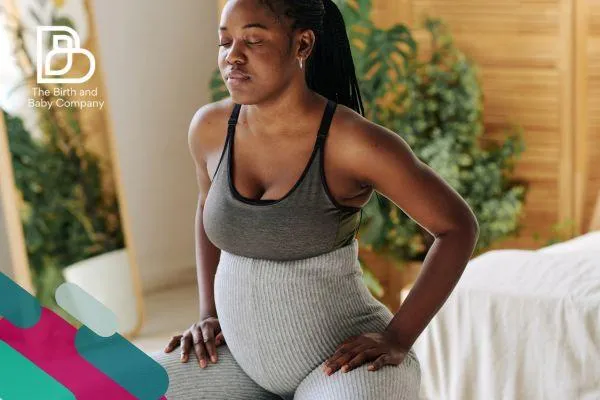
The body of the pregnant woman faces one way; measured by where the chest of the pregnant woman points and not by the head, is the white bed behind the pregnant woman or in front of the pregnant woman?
behind

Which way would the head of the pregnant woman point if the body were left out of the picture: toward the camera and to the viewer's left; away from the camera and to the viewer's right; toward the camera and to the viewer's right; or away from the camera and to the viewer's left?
toward the camera and to the viewer's left

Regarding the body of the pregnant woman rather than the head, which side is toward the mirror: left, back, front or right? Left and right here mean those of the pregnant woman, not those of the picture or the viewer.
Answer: right

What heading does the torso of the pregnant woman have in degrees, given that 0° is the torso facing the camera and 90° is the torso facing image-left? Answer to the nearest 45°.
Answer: approximately 45°
